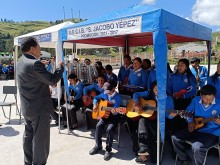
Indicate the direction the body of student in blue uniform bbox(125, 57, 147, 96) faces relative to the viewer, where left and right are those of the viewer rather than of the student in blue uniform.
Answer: facing the viewer and to the left of the viewer

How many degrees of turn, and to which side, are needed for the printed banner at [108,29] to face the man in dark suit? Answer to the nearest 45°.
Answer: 0° — it already faces them

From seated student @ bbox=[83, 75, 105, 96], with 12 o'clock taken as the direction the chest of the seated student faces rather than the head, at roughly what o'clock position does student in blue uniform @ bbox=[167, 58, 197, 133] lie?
The student in blue uniform is roughly at 9 o'clock from the seated student.

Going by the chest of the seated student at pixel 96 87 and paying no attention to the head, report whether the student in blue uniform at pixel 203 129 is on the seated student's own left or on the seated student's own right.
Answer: on the seated student's own left

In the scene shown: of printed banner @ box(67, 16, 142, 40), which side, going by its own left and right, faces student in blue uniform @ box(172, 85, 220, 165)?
left

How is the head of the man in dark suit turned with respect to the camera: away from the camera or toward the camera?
away from the camera

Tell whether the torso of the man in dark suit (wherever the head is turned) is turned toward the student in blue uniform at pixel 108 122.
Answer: yes

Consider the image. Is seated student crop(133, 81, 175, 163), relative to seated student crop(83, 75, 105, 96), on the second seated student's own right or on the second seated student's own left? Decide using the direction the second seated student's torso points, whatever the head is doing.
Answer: on the second seated student's own left
